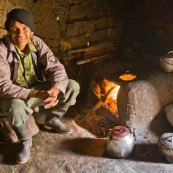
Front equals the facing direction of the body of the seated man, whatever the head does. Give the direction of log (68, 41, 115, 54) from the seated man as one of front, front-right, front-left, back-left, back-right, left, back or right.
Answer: left

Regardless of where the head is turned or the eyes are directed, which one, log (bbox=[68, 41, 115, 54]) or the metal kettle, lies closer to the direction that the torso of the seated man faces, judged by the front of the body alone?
the metal kettle

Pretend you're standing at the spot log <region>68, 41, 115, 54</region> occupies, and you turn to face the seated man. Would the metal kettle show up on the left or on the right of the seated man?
left

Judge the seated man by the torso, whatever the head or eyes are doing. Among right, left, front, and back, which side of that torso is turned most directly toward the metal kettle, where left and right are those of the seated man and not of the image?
front

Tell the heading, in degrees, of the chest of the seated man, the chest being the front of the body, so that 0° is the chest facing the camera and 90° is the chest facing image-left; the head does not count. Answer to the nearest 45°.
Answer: approximately 315°
